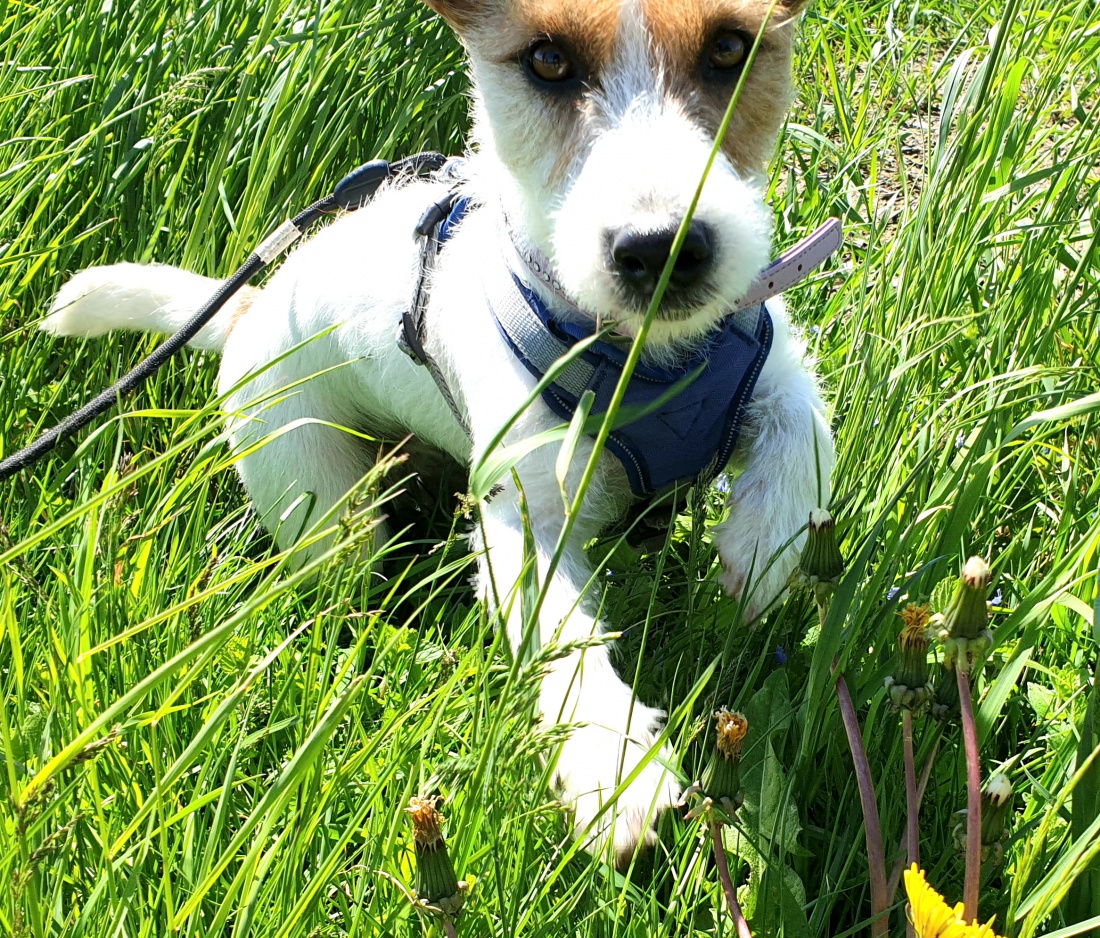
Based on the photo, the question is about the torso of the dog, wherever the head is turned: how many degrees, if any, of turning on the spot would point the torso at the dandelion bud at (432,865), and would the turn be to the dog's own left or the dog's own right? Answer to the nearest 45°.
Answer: approximately 45° to the dog's own right

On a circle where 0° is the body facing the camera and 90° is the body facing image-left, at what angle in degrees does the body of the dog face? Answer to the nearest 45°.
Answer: approximately 315°

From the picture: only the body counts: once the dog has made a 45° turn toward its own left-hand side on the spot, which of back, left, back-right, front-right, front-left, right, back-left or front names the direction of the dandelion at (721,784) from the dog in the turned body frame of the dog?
right

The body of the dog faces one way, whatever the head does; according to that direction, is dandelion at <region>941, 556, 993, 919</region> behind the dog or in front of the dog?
in front
